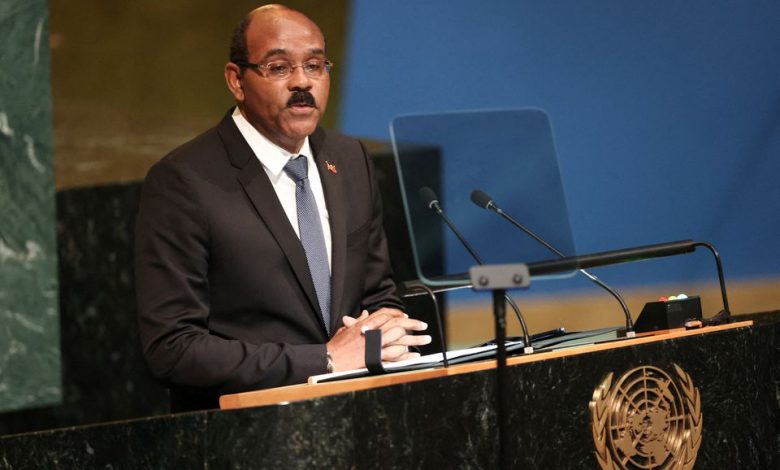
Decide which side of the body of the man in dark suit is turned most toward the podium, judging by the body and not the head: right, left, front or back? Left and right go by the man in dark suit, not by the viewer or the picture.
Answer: front

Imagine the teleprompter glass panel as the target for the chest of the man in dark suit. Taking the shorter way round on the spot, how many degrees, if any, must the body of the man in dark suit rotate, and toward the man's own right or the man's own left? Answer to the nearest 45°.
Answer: approximately 45° to the man's own left

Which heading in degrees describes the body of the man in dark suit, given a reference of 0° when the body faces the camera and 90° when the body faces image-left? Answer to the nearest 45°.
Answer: approximately 315°

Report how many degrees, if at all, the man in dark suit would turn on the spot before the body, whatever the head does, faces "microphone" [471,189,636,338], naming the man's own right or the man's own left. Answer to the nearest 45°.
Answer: approximately 45° to the man's own left
